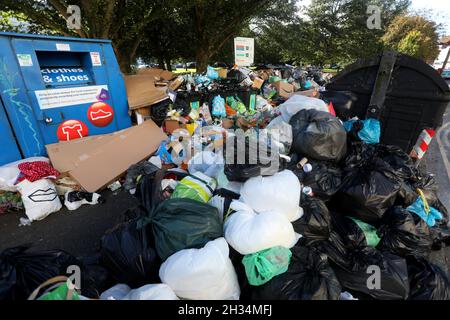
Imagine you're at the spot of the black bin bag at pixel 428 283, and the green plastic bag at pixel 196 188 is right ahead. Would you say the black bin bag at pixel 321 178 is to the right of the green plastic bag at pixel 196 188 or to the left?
right

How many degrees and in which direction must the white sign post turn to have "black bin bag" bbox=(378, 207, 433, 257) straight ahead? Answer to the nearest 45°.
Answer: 0° — it already faces it

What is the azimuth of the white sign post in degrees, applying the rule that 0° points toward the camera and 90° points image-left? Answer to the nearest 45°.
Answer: approximately 0°

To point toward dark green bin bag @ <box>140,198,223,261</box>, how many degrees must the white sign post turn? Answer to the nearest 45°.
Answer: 0° — it already faces it

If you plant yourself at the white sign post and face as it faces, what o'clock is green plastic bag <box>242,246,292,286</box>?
The green plastic bag is roughly at 12 o'clock from the white sign post.

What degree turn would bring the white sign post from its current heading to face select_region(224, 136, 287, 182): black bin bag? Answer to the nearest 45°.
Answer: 0° — it already faces it

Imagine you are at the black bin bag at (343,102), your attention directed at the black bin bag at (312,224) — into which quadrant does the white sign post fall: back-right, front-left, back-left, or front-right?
back-right

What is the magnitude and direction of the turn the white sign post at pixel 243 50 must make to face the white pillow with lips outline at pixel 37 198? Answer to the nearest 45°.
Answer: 0° — it already faces it

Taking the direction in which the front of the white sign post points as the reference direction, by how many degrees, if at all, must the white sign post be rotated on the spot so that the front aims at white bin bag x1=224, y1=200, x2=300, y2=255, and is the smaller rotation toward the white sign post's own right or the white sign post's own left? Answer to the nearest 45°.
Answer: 0° — it already faces it
